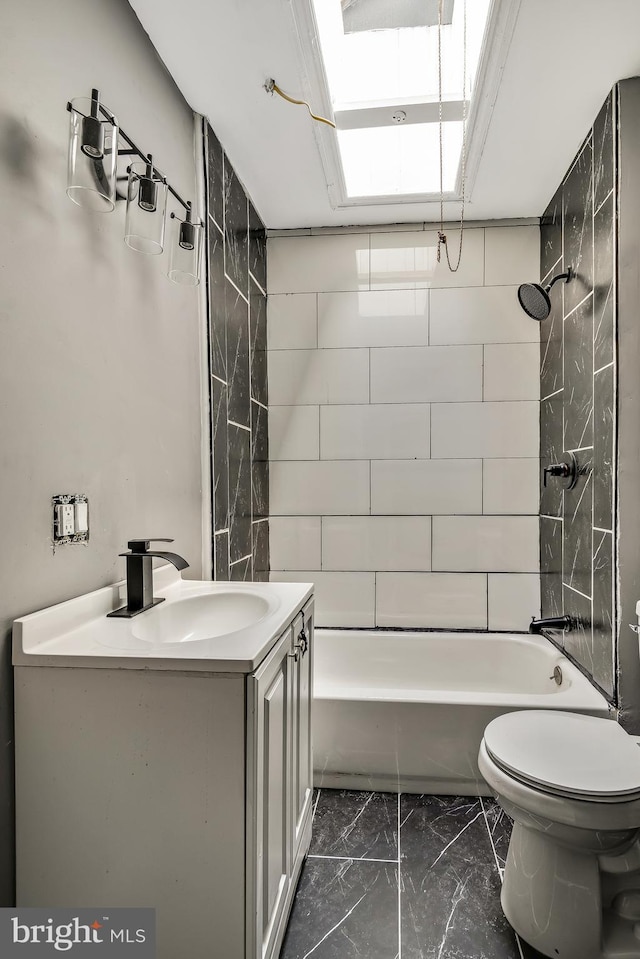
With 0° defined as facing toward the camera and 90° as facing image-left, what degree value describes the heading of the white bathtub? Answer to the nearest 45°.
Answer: approximately 0°

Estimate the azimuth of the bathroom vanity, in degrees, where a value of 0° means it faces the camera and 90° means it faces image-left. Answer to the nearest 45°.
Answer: approximately 270°

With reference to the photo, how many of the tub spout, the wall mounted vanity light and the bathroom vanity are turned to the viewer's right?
2

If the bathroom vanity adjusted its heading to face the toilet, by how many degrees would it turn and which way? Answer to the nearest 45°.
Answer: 0° — it already faces it

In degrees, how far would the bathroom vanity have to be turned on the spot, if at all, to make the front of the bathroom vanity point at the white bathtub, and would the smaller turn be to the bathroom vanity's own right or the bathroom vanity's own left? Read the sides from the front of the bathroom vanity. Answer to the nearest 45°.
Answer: approximately 45° to the bathroom vanity's own left

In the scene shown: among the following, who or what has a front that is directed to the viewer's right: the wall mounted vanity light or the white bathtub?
the wall mounted vanity light

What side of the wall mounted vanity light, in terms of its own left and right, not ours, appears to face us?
right

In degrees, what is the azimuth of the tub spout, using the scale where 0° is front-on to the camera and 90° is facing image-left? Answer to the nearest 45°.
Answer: approximately 90°
